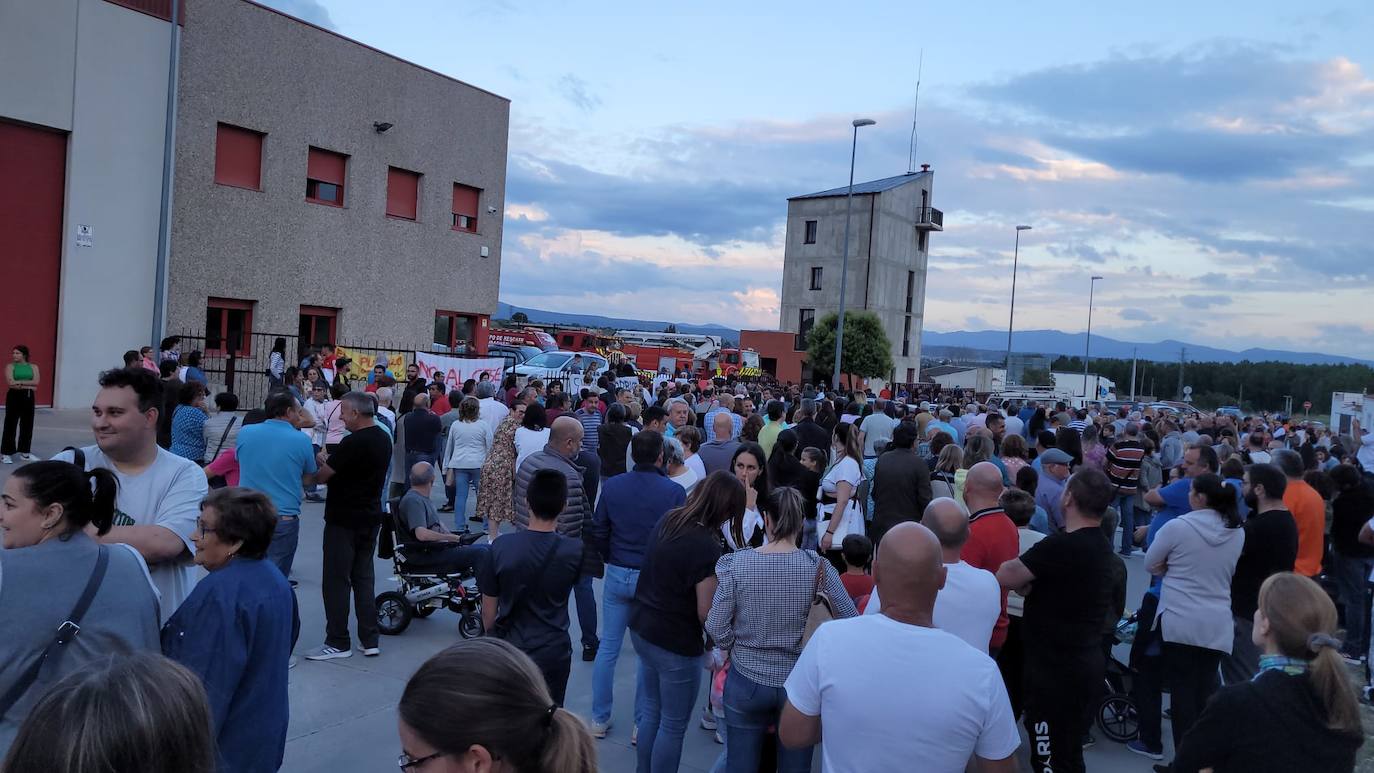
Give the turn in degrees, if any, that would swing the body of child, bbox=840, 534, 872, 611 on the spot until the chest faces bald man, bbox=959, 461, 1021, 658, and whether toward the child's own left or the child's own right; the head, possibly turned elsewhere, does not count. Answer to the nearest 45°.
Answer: approximately 90° to the child's own right

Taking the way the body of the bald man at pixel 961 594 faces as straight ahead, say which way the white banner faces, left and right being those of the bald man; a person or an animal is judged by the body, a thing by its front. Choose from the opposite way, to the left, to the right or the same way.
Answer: the opposite way

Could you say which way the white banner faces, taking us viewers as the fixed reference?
facing the viewer

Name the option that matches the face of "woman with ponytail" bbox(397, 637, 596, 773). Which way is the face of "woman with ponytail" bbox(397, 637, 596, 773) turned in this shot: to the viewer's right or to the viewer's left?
to the viewer's left

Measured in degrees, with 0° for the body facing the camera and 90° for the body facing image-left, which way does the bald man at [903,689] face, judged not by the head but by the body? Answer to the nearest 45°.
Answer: approximately 180°

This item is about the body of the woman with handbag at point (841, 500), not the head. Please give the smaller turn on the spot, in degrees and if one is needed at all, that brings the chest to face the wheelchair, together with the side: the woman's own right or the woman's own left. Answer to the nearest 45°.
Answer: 0° — they already face it

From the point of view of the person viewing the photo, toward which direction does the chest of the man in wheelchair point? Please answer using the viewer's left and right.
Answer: facing to the right of the viewer

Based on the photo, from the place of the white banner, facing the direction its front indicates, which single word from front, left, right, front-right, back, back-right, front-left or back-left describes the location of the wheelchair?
front

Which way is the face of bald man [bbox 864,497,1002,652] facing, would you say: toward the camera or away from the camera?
away from the camera
